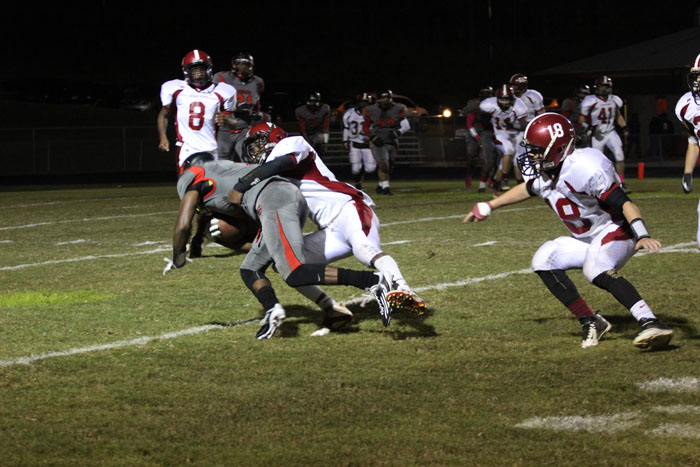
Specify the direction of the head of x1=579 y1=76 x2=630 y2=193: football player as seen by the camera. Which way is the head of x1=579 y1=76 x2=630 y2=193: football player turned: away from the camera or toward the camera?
toward the camera

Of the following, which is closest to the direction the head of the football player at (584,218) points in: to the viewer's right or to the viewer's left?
to the viewer's left

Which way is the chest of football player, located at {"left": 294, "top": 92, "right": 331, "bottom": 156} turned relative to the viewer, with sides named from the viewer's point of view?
facing the viewer

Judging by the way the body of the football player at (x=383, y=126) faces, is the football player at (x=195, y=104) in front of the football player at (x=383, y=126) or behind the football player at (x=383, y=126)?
in front

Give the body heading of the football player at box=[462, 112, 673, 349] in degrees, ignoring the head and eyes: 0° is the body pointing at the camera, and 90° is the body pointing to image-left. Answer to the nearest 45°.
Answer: approximately 45°

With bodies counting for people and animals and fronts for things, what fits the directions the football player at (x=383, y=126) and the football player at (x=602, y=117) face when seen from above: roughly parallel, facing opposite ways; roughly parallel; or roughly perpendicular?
roughly parallel

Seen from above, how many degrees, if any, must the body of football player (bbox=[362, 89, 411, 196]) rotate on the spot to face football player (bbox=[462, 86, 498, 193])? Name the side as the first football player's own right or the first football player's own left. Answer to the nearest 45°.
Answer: approximately 45° to the first football player's own left

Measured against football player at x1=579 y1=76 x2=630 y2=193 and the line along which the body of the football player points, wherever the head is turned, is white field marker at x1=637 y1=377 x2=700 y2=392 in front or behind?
in front

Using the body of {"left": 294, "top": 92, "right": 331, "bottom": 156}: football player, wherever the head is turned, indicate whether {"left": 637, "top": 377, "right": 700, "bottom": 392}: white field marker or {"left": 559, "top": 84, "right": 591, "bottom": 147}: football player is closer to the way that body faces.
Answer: the white field marker

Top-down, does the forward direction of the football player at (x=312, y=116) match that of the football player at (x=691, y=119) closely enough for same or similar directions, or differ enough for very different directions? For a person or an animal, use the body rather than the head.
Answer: same or similar directions

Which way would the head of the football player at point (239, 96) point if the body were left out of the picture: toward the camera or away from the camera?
toward the camera

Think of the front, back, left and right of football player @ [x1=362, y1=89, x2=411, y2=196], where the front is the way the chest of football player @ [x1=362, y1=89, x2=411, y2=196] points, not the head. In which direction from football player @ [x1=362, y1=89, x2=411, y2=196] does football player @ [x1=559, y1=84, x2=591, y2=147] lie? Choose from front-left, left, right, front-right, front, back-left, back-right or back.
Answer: left

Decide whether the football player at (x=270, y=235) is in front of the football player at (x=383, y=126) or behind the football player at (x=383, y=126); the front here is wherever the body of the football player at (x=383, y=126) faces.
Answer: in front

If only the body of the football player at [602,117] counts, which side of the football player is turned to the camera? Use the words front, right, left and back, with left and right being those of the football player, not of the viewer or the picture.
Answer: front

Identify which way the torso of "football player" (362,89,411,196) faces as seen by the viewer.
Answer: toward the camera
